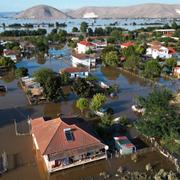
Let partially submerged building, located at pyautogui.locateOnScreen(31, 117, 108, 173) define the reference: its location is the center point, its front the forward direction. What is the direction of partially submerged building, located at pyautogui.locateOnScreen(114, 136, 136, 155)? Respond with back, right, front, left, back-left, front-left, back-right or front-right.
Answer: left

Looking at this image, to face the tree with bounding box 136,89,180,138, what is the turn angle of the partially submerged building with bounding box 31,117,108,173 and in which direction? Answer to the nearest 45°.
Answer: approximately 90° to its left

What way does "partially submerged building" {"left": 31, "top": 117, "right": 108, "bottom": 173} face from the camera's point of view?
toward the camera

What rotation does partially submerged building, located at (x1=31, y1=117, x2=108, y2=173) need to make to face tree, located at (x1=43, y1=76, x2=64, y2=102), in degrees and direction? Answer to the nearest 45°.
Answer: approximately 180°

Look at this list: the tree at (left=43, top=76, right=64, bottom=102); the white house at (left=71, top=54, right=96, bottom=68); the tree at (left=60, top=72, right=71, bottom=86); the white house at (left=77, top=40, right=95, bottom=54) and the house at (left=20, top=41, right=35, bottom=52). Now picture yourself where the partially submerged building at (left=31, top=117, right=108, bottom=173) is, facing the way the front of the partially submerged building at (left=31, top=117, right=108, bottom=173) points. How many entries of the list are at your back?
5

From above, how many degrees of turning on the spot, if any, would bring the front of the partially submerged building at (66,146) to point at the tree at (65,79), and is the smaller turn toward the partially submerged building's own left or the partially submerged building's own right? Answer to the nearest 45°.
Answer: approximately 180°

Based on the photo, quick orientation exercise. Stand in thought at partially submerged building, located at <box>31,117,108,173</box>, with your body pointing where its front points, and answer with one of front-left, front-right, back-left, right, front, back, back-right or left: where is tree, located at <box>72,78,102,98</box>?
back

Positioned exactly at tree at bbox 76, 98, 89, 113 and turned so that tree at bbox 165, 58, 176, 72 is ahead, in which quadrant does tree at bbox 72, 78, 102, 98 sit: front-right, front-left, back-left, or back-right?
front-left

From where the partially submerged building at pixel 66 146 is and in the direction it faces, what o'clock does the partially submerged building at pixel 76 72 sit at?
the partially submerged building at pixel 76 72 is roughly at 6 o'clock from the partially submerged building at pixel 66 146.

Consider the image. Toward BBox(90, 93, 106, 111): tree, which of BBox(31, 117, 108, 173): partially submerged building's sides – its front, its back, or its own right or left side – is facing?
back

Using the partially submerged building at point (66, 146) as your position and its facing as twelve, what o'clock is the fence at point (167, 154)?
The fence is roughly at 9 o'clock from the partially submerged building.

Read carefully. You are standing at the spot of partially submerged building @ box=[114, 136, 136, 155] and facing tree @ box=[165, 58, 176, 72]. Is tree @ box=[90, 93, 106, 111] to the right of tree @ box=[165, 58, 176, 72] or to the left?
left

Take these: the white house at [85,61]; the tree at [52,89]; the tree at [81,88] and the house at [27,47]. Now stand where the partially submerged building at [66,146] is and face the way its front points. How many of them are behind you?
4

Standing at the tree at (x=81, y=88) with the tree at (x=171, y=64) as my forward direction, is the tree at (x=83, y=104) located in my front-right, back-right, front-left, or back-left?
back-right

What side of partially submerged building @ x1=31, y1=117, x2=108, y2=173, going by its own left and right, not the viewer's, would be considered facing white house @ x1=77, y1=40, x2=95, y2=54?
back
